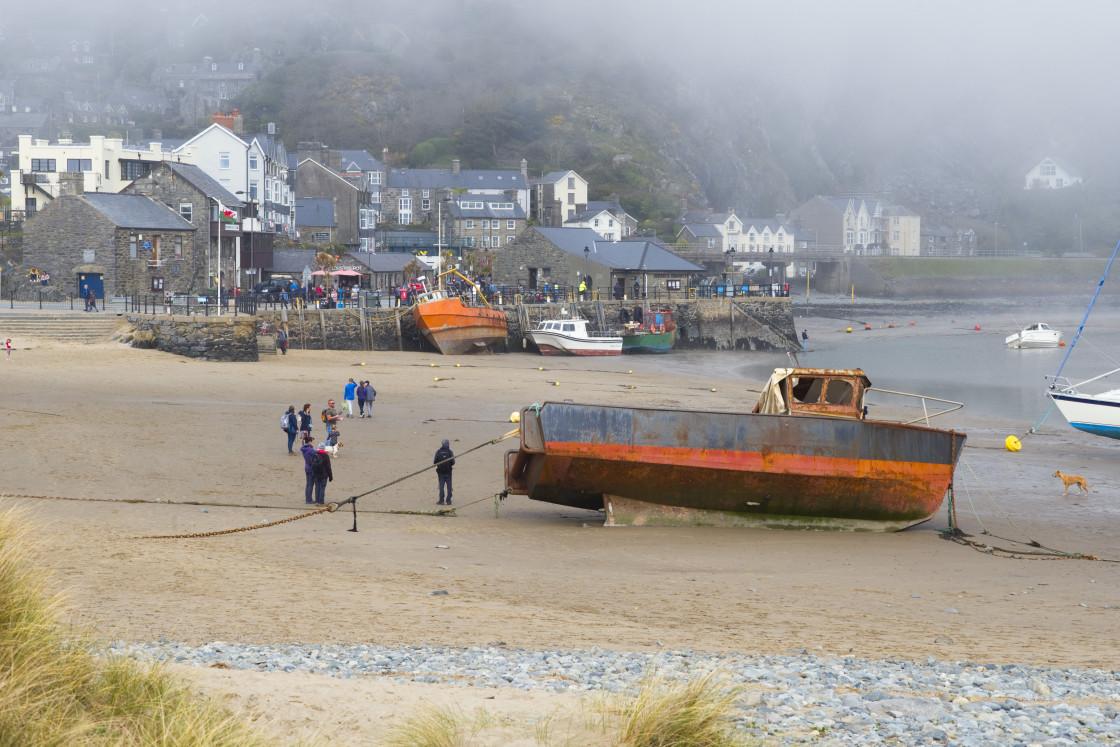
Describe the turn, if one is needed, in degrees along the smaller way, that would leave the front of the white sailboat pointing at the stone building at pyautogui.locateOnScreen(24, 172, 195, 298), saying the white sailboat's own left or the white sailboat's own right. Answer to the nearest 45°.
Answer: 0° — it already faces it

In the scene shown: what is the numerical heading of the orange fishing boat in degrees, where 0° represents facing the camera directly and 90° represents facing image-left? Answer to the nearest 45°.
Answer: approximately 45°

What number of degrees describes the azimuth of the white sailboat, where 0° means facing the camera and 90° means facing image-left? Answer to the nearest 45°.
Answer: approximately 90°

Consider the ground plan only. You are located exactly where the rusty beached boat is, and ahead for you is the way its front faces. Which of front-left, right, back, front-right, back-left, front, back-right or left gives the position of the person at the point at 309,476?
back

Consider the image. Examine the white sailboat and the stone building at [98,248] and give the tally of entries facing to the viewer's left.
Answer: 1

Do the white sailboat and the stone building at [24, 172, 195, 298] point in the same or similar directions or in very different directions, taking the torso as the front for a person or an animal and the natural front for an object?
very different directions

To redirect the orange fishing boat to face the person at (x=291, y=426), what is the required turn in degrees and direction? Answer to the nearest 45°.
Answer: approximately 45° to its left
